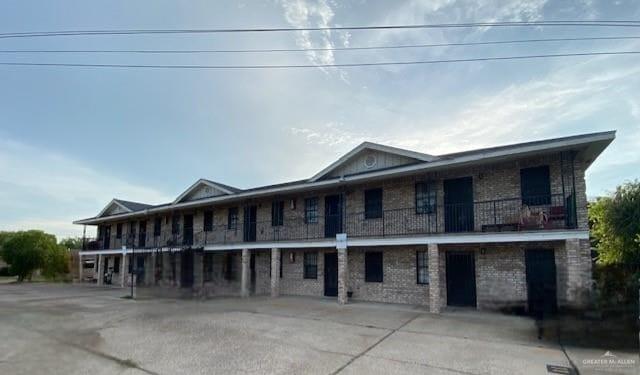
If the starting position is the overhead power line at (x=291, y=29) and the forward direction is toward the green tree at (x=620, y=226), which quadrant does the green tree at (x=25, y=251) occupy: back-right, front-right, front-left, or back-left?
back-left

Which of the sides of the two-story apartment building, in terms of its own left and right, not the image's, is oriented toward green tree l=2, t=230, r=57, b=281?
right

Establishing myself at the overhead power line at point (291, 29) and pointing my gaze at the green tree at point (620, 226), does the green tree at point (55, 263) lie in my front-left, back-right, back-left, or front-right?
back-left

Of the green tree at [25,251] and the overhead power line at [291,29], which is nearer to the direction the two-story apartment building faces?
the overhead power line

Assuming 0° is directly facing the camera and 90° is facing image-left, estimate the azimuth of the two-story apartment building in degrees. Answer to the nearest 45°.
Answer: approximately 45°

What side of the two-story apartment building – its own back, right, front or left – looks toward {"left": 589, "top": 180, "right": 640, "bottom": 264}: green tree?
left
